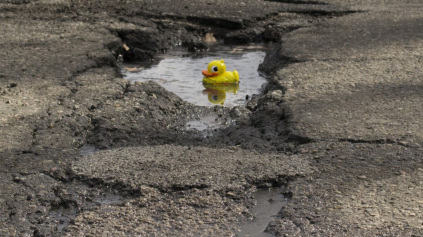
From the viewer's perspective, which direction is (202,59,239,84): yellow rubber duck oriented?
to the viewer's left
